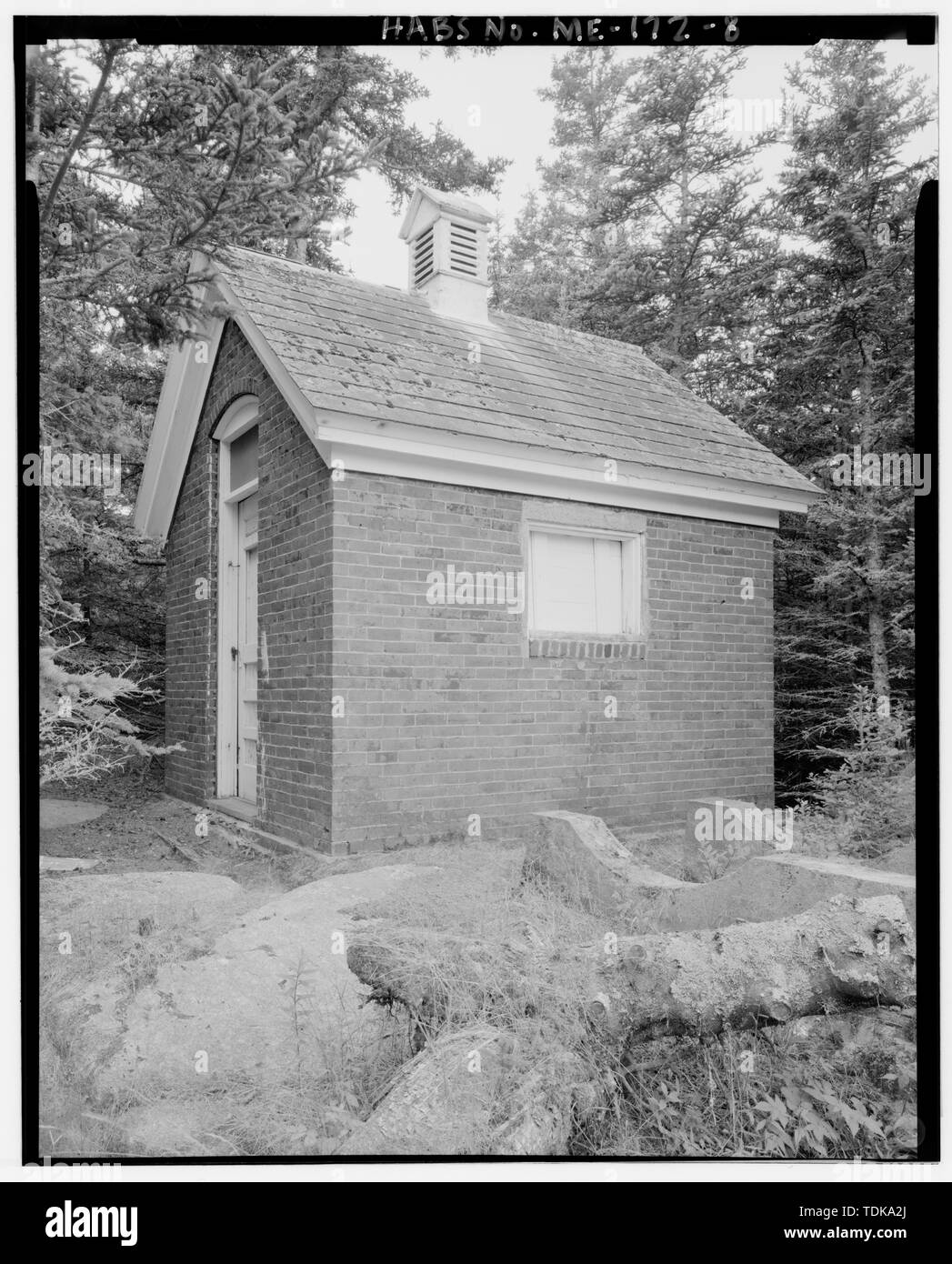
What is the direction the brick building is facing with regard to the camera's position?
facing the viewer and to the left of the viewer

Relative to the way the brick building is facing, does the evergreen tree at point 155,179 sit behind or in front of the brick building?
in front
